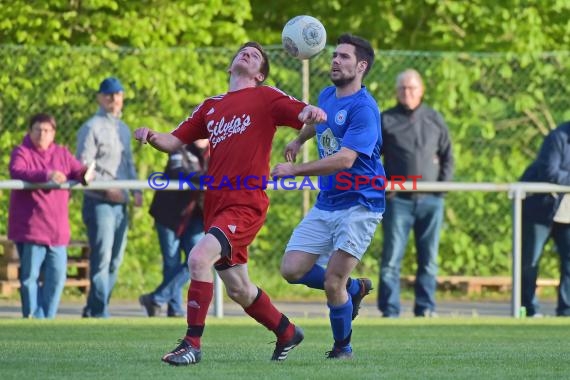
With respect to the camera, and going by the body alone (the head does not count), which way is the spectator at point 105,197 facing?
toward the camera

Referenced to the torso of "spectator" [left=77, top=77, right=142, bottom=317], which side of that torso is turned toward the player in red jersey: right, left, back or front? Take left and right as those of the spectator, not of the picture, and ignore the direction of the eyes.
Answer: front

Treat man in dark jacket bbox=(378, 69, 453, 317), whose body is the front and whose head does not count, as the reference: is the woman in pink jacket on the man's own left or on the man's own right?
on the man's own right

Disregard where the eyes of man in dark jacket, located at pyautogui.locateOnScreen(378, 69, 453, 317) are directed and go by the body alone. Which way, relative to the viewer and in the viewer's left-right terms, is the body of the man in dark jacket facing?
facing the viewer

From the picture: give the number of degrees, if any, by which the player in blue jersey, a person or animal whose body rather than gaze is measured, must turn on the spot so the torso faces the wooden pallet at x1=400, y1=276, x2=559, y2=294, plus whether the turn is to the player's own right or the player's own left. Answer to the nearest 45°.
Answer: approximately 135° to the player's own right

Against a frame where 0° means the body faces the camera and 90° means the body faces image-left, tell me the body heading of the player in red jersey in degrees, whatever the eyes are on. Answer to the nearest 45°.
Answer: approximately 45°

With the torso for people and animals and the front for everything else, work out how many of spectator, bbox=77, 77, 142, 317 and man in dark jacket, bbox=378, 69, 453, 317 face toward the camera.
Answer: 2

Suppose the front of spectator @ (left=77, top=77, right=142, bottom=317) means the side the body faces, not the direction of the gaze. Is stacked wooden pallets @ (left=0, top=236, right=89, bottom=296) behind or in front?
behind

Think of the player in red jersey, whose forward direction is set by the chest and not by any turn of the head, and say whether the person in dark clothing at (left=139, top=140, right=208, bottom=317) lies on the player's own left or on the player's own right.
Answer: on the player's own right

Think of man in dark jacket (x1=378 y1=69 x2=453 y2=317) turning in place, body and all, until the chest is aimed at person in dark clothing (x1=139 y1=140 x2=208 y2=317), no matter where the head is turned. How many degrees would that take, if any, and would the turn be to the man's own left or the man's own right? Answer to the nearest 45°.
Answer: approximately 90° to the man's own right
